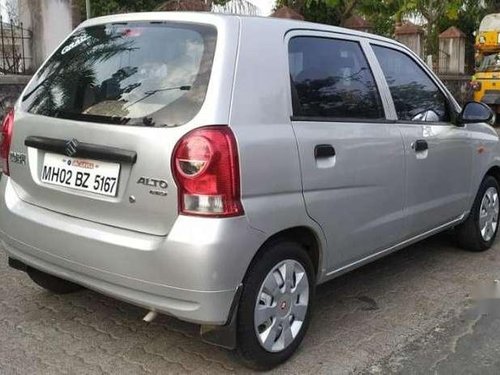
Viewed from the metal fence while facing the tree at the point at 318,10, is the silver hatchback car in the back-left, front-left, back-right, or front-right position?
back-right

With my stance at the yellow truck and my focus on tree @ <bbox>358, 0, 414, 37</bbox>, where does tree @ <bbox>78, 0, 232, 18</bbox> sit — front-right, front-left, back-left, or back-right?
front-left

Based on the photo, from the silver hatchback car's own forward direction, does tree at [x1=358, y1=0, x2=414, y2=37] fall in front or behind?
in front

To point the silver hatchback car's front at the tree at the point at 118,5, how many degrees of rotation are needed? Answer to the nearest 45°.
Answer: approximately 45° to its left

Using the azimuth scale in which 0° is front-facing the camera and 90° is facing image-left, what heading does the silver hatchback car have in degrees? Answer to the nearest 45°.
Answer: approximately 225°

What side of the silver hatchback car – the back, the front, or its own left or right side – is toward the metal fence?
left

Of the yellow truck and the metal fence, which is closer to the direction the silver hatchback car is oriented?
the yellow truck

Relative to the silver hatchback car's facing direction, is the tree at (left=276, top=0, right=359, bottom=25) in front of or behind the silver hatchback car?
in front
